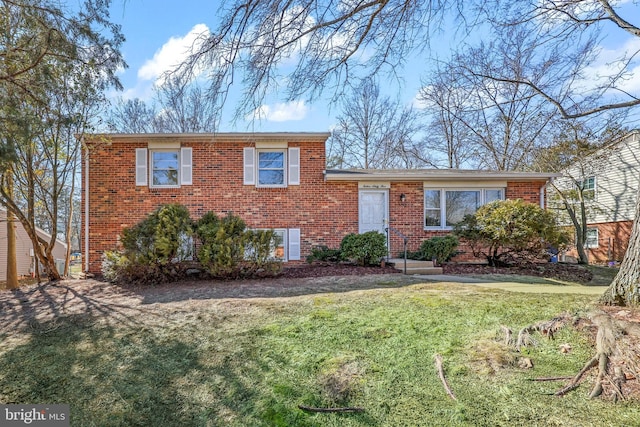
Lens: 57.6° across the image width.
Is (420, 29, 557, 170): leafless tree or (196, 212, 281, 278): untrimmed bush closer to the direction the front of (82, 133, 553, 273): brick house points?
the untrimmed bush

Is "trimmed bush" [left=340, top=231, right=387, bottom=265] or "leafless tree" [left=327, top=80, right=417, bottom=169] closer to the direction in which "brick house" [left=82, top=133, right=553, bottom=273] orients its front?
the trimmed bush

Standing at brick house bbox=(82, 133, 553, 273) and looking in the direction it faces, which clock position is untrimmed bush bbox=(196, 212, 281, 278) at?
The untrimmed bush is roughly at 12 o'clock from the brick house.

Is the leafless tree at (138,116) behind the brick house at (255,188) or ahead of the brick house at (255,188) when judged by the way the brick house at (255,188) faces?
behind

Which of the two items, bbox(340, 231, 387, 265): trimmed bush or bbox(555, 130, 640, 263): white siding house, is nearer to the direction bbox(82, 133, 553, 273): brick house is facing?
the trimmed bush

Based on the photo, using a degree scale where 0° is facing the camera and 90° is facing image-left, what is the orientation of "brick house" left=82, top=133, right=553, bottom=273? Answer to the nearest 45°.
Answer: approximately 0°

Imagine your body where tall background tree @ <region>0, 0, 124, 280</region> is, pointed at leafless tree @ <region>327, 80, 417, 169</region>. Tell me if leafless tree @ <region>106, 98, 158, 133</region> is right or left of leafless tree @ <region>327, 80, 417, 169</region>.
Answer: left
